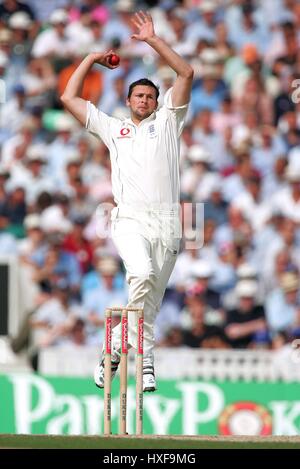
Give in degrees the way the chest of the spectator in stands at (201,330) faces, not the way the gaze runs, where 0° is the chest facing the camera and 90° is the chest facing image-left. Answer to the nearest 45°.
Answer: approximately 0°

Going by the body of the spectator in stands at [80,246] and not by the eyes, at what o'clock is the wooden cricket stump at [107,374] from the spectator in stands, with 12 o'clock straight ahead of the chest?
The wooden cricket stump is roughly at 12 o'clock from the spectator in stands.

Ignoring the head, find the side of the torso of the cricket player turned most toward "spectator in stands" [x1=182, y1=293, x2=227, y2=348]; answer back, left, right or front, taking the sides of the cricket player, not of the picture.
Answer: back

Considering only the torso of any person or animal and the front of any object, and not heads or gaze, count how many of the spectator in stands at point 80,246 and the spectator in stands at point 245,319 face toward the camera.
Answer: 2

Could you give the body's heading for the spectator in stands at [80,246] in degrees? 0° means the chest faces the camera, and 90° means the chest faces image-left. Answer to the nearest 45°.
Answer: approximately 0°
